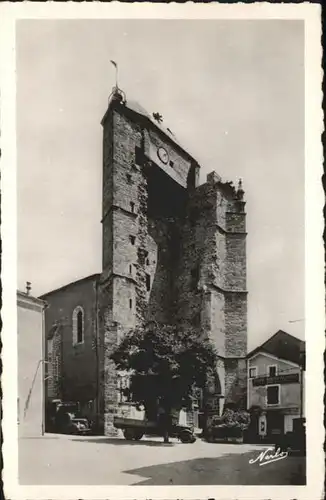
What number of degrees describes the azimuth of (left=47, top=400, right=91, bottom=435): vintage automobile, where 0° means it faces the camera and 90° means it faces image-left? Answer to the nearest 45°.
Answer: approximately 315°

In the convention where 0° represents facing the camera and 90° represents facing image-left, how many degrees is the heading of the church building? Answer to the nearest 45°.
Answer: approximately 315°
